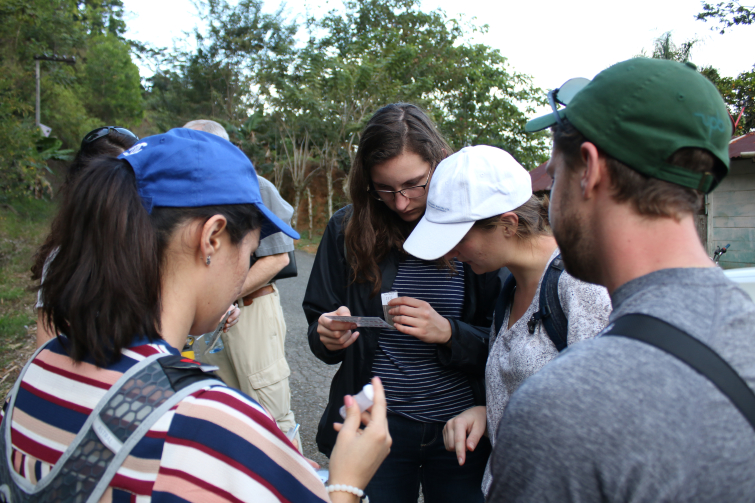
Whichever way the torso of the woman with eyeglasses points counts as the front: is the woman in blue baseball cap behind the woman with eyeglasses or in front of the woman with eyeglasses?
in front

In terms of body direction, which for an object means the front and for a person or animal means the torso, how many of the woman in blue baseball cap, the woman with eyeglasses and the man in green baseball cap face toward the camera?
1

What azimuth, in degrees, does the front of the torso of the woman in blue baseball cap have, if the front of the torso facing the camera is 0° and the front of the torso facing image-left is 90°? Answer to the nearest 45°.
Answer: approximately 225°

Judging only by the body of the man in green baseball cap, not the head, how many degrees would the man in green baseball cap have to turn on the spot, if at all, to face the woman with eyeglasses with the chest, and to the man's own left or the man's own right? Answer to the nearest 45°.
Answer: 0° — they already face them

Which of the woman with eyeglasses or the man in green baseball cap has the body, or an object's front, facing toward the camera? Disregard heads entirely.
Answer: the woman with eyeglasses

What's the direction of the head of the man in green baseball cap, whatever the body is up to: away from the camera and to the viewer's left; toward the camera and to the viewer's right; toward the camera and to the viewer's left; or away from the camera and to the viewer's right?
away from the camera and to the viewer's left

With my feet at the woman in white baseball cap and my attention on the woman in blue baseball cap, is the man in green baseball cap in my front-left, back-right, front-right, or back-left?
front-left

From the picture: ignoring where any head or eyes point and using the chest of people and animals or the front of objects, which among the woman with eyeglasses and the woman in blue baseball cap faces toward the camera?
the woman with eyeglasses

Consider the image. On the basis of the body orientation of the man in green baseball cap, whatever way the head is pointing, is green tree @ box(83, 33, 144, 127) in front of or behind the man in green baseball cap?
in front

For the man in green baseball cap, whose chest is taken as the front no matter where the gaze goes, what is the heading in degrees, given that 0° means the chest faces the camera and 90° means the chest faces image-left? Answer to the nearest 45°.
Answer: approximately 135°

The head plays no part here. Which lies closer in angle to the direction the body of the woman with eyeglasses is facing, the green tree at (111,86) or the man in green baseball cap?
the man in green baseball cap

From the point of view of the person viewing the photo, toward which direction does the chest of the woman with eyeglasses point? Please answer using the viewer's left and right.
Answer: facing the viewer

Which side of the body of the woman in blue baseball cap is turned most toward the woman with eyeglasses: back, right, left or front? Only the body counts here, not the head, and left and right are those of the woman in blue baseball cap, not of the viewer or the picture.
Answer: front

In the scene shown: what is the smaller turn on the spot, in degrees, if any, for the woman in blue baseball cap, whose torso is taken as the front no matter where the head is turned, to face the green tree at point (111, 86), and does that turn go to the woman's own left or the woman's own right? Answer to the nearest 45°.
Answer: approximately 45° to the woman's own left

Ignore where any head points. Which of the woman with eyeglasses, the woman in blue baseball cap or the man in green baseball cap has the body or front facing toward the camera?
the woman with eyeglasses
